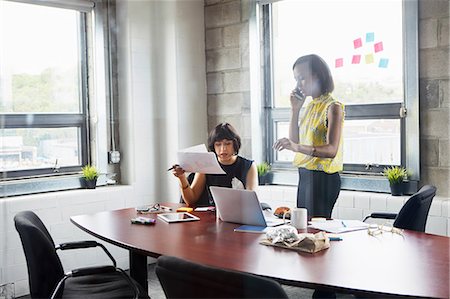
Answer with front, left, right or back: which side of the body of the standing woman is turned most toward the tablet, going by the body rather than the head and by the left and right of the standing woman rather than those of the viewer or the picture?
front

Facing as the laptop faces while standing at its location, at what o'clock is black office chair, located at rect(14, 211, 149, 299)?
The black office chair is roughly at 7 o'clock from the laptop.

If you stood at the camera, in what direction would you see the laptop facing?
facing away from the viewer and to the right of the viewer

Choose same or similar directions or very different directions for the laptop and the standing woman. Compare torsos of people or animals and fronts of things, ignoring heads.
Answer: very different directions

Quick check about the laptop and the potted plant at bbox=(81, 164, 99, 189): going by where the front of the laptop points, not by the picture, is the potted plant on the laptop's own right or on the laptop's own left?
on the laptop's own left

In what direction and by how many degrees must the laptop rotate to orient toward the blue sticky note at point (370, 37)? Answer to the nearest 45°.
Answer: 0° — it already faces it

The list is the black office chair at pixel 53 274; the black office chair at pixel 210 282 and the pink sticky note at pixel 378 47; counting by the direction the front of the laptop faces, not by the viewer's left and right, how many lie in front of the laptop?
1

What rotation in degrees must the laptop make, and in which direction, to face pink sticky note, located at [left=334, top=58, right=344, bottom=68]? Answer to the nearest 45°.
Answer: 0° — it already faces it

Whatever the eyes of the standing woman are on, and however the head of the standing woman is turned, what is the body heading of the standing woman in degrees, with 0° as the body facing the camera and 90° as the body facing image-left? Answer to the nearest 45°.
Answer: approximately 45°

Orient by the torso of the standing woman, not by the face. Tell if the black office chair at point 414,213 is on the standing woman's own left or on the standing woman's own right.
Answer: on the standing woman's own left

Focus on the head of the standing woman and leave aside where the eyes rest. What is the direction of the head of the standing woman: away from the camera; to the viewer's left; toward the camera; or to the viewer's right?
to the viewer's left

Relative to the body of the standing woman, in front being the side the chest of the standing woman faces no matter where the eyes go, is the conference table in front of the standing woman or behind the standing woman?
in front
